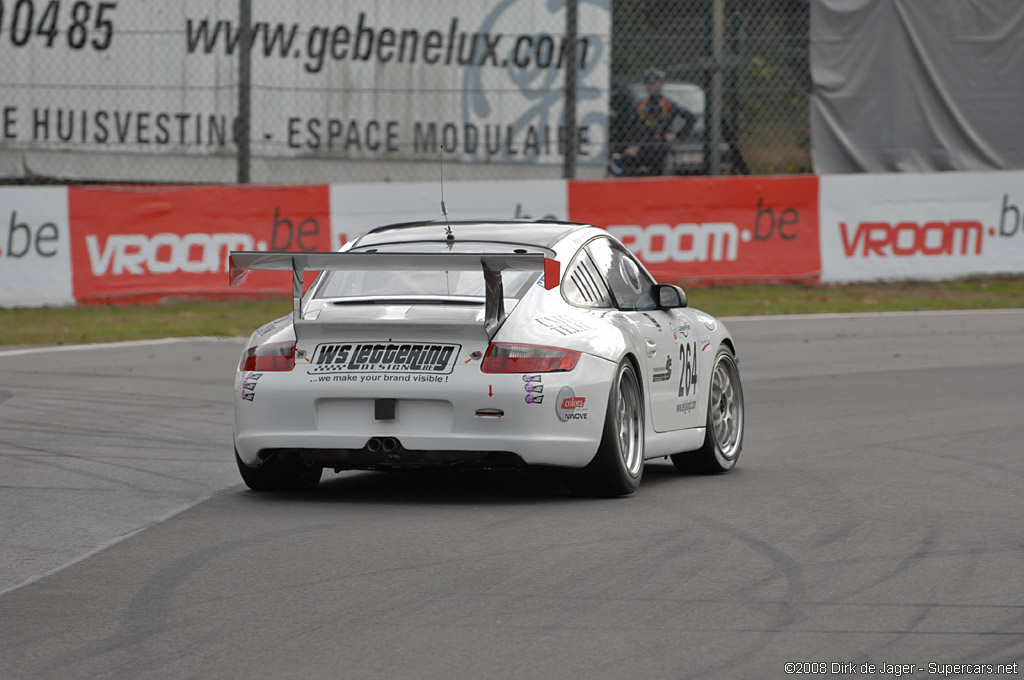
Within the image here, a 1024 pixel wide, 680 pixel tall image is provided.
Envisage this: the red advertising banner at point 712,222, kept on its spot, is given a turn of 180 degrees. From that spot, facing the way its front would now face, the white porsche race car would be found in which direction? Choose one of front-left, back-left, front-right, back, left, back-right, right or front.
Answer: back

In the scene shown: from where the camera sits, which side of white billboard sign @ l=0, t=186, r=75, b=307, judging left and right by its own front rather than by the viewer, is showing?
front

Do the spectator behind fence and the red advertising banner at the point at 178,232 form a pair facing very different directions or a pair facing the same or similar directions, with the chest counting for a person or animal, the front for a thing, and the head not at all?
same or similar directions

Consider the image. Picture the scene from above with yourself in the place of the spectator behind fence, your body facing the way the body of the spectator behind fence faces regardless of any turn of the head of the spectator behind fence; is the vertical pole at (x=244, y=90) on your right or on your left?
on your right

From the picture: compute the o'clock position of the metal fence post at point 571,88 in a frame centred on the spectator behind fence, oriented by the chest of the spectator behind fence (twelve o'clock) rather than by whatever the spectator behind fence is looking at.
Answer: The metal fence post is roughly at 2 o'clock from the spectator behind fence.

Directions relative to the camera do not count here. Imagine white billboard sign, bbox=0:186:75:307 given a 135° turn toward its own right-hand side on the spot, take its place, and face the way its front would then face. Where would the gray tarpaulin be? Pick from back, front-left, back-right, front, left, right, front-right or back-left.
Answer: back-right

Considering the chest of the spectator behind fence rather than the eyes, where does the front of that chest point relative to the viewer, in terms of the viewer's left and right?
facing the viewer

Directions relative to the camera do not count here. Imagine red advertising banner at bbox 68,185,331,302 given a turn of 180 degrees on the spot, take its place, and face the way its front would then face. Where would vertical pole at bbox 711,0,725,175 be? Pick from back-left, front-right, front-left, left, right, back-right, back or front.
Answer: right

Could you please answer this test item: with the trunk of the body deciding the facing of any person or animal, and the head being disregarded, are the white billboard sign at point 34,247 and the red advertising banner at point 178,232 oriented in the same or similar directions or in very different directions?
same or similar directions

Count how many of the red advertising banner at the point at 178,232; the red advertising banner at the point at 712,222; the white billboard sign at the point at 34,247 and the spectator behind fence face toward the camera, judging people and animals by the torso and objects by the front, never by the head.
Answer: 4

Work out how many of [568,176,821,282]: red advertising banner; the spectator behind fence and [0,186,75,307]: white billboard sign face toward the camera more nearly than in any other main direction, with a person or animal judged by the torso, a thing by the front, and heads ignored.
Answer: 3

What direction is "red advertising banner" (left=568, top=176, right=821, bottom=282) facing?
toward the camera

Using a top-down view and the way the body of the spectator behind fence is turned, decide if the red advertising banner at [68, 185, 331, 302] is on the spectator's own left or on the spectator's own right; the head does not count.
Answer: on the spectator's own right

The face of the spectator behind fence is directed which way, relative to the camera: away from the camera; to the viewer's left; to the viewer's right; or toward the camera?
toward the camera

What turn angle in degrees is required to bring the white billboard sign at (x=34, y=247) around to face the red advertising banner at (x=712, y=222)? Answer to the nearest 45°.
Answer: approximately 90° to its left

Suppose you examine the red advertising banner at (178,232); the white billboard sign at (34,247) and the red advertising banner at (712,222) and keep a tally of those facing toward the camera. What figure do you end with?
3

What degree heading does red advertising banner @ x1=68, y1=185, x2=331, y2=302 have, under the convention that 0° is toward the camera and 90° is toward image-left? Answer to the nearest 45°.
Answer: approximately 0°
